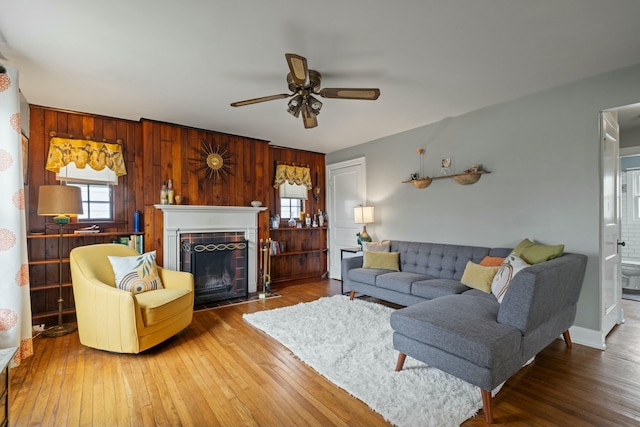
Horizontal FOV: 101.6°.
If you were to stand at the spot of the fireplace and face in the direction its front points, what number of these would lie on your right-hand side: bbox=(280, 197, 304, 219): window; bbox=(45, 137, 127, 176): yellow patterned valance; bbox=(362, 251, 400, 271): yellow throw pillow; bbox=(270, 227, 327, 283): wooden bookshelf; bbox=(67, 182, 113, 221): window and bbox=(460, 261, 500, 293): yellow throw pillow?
2

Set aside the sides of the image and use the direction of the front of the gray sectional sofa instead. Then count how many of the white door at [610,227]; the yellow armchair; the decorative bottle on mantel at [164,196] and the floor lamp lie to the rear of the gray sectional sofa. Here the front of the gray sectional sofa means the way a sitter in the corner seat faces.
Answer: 1

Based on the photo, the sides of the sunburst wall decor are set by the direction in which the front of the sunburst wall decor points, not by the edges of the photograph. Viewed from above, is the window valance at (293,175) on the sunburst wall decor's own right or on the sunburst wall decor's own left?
on the sunburst wall decor's own left

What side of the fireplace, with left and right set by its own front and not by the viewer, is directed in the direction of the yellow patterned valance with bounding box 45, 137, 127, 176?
right

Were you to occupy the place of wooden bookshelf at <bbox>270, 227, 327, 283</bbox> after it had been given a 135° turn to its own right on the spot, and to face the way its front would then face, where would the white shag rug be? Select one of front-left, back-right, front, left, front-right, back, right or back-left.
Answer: left

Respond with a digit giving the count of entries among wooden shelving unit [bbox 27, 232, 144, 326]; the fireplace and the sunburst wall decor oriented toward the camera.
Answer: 3

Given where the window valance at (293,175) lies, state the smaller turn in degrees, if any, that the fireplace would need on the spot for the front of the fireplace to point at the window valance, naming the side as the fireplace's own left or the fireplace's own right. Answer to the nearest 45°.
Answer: approximately 135° to the fireplace's own left

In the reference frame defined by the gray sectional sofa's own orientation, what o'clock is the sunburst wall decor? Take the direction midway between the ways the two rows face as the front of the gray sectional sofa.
The sunburst wall decor is roughly at 2 o'clock from the gray sectional sofa.

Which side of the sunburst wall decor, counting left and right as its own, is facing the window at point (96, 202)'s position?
right

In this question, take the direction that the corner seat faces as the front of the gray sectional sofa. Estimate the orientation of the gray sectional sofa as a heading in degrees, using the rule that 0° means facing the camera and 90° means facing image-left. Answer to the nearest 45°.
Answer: approximately 45°

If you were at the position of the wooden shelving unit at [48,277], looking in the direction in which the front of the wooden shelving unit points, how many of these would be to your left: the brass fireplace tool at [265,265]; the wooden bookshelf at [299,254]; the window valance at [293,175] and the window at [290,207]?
4

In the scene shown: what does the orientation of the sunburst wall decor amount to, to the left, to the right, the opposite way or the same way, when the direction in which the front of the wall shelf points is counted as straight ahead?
to the left

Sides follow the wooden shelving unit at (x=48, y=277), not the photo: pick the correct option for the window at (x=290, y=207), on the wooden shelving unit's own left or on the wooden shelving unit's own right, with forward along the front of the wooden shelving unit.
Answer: on the wooden shelving unit's own left

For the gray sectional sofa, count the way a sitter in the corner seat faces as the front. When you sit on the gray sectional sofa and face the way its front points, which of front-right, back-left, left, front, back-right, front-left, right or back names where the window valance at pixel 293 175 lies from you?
right

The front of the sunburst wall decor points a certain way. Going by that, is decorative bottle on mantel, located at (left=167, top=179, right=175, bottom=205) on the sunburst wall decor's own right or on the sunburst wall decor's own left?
on the sunburst wall decor's own right

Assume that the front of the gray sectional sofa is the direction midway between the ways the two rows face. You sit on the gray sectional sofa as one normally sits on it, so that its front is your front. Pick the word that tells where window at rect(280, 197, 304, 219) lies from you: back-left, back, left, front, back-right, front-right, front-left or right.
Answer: right

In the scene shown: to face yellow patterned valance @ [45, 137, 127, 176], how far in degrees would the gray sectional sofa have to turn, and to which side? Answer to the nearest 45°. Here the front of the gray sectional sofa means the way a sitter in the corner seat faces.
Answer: approximately 45° to its right

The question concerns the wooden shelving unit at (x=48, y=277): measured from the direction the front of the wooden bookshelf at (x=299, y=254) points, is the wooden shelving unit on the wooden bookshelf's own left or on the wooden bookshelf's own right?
on the wooden bookshelf's own right

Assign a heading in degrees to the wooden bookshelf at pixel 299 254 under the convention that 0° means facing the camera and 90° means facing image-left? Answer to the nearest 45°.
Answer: approximately 315°
